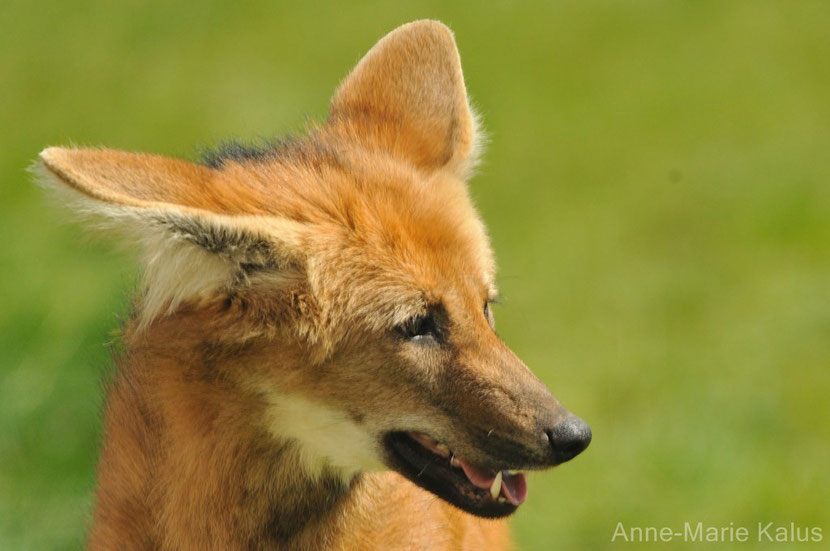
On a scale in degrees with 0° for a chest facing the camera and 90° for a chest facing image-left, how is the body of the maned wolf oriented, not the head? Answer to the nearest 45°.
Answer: approximately 315°
